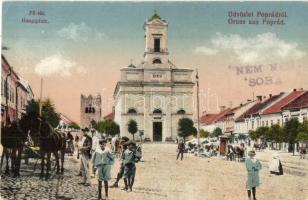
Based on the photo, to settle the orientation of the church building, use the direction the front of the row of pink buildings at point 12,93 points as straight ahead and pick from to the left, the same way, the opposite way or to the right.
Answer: to the right

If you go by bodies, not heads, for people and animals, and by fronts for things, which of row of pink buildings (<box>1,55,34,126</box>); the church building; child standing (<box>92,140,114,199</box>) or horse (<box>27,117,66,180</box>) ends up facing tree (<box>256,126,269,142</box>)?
the row of pink buildings

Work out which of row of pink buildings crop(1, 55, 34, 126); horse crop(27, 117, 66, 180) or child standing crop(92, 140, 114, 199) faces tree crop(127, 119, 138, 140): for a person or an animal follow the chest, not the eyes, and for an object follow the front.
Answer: the row of pink buildings

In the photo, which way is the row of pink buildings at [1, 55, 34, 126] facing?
to the viewer's right
